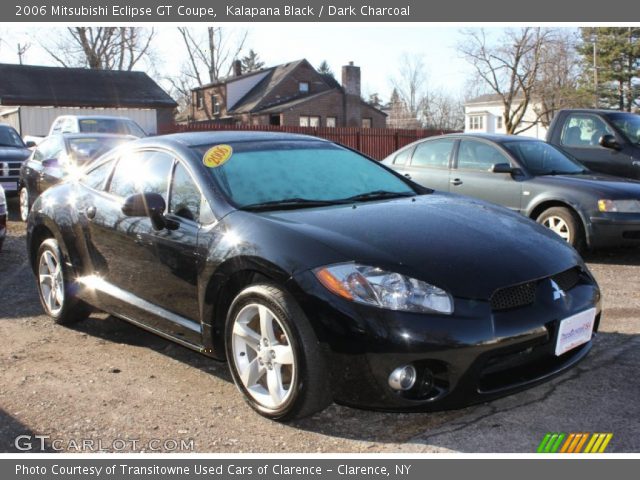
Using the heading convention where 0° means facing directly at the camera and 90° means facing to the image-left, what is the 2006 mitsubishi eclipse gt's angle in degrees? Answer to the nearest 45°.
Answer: approximately 315°

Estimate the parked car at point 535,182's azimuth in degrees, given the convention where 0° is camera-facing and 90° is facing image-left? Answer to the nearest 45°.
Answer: approximately 315°

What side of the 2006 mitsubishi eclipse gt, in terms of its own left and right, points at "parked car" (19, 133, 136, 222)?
back

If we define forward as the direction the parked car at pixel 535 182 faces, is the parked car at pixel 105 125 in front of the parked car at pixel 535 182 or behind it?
behind

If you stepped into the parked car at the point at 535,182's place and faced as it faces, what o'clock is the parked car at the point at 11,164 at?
the parked car at the point at 11,164 is roughly at 5 o'clock from the parked car at the point at 535,182.

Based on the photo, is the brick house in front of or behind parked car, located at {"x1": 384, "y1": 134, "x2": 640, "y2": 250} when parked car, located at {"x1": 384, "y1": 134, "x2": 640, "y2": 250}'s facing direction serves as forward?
behind

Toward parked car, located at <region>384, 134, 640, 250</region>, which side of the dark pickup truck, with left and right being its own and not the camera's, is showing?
right

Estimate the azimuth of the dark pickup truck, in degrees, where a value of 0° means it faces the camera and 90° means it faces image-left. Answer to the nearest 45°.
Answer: approximately 315°
